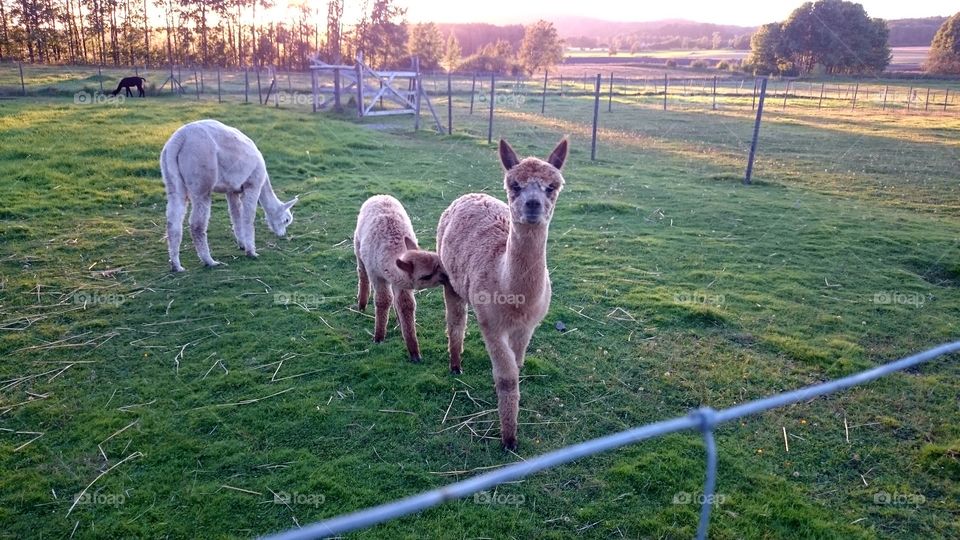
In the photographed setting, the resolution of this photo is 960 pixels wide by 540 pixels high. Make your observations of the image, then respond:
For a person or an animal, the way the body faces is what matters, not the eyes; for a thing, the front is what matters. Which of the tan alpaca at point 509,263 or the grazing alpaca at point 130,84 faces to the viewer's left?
the grazing alpaca

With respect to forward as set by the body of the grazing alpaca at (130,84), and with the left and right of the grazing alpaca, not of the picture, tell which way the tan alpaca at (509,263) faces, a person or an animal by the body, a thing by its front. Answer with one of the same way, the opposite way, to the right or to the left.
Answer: to the left

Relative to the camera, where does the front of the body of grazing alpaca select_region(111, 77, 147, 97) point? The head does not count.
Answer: to the viewer's left

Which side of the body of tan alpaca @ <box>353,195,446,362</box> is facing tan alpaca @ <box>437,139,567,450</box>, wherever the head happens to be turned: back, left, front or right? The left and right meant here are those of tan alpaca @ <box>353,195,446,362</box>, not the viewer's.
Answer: front

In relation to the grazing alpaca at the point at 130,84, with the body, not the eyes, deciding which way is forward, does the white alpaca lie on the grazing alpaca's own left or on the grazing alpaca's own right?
on the grazing alpaca's own left

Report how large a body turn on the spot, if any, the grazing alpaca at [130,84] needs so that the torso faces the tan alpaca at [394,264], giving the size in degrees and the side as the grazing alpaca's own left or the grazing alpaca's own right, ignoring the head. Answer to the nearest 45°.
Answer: approximately 90° to the grazing alpaca's own left

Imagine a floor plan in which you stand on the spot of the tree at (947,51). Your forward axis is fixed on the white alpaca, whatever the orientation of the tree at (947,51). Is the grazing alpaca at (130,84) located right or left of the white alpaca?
right

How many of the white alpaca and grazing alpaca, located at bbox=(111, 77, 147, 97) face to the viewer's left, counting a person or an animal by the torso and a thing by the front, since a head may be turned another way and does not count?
1

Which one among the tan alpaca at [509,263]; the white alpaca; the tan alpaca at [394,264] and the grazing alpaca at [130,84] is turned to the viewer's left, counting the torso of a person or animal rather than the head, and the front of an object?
the grazing alpaca

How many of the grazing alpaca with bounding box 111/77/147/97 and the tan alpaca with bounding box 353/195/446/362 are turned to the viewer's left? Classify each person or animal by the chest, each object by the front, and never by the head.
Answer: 1

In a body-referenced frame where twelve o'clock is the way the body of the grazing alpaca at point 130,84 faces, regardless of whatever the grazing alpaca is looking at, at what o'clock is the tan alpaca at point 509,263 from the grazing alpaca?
The tan alpaca is roughly at 9 o'clock from the grazing alpaca.

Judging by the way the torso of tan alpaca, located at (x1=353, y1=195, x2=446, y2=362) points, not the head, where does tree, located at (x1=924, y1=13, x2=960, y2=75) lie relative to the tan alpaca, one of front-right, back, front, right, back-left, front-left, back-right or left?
left

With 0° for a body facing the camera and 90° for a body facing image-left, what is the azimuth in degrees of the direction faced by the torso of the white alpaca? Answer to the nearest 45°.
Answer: approximately 225°

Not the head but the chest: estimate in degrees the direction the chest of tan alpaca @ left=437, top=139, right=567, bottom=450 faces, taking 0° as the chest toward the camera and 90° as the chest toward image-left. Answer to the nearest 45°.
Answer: approximately 315°

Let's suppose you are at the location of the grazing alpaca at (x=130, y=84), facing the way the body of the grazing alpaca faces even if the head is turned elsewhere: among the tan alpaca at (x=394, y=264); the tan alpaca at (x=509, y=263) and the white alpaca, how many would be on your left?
3
